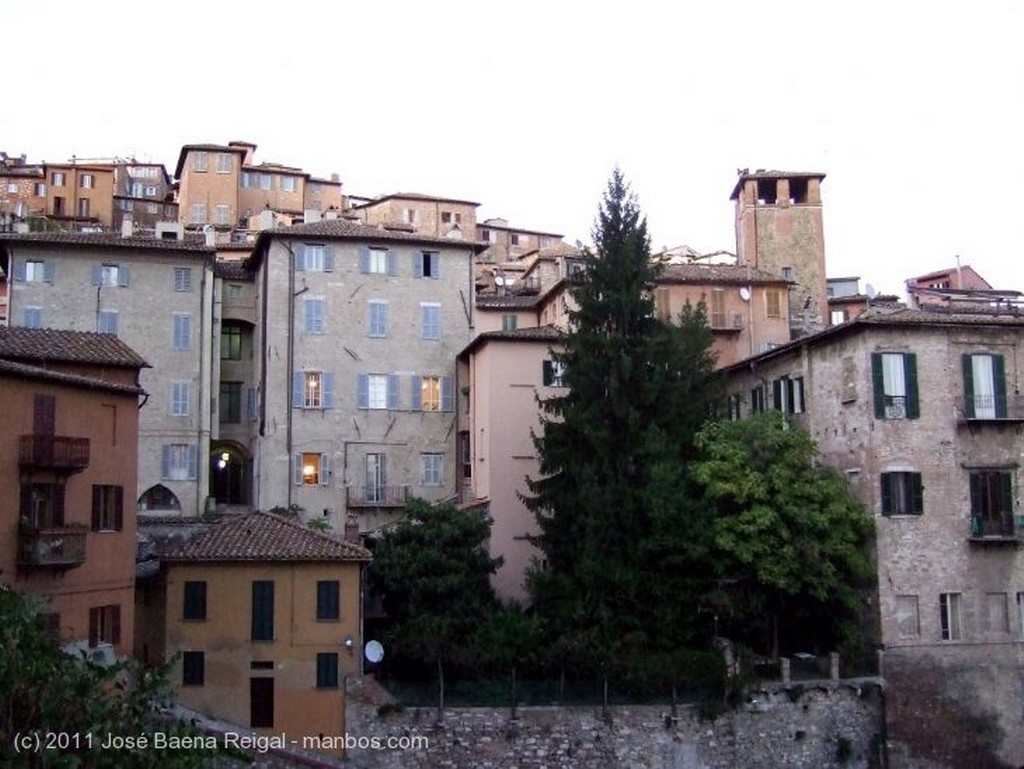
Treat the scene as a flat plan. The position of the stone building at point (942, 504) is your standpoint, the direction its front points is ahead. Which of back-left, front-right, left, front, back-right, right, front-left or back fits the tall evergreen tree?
right

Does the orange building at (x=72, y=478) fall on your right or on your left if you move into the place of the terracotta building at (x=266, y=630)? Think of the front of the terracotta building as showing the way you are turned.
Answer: on your right

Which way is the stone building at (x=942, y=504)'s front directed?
toward the camera

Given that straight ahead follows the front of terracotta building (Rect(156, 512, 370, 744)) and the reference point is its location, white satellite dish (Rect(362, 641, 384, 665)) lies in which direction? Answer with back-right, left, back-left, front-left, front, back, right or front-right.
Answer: left

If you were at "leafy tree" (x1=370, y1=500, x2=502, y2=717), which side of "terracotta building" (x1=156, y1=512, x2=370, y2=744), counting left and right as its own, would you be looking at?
left

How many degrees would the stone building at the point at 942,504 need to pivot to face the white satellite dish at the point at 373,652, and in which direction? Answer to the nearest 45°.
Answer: approximately 90° to its right

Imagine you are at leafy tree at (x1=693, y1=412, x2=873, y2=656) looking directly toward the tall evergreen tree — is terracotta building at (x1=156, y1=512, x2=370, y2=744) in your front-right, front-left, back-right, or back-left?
front-left

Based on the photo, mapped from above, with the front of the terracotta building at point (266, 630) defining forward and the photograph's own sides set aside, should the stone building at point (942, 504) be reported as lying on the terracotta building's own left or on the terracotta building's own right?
on the terracotta building's own left

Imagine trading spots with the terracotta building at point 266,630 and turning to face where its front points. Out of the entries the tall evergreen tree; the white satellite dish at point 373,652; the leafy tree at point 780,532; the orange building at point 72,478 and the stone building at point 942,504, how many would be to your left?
4

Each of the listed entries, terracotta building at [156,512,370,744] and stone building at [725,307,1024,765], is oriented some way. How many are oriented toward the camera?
2

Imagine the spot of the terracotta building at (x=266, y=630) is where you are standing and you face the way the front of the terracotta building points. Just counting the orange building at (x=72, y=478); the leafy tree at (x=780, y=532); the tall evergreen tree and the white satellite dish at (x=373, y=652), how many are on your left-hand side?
3

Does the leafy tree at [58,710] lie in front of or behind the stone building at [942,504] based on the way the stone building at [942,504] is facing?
in front

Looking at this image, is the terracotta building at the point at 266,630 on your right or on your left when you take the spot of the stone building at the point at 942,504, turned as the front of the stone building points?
on your right

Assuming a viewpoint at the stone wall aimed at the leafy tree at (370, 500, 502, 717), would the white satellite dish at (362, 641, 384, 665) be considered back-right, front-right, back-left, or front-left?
front-left

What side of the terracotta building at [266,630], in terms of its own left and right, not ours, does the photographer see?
front

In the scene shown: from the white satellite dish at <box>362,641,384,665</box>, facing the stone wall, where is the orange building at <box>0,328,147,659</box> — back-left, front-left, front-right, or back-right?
back-right

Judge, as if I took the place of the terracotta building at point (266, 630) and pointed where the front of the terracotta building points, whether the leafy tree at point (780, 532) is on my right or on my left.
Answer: on my left

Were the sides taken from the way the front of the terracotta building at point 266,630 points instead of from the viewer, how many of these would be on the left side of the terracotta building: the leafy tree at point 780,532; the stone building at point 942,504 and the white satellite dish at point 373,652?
3
